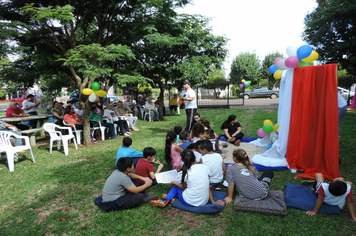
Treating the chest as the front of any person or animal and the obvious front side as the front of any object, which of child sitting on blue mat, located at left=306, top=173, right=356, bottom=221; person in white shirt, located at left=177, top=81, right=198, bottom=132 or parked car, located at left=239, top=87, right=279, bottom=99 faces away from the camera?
the child sitting on blue mat

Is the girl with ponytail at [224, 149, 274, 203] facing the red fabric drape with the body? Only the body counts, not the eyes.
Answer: yes

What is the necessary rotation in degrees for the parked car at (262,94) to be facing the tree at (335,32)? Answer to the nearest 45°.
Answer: approximately 90° to its left

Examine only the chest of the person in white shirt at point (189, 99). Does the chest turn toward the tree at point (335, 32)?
no

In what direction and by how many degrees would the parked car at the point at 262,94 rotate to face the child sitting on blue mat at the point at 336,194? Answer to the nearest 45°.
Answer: approximately 90° to its left

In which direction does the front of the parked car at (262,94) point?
to the viewer's left

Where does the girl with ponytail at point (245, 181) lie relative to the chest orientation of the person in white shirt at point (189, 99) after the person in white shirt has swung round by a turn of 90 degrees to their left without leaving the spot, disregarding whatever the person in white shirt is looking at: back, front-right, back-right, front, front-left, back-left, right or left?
front

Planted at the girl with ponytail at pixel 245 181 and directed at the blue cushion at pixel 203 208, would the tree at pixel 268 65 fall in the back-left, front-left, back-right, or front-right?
back-right

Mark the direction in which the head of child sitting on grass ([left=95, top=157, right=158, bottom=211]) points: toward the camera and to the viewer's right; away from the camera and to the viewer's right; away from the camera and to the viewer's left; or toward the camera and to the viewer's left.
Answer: away from the camera and to the viewer's right

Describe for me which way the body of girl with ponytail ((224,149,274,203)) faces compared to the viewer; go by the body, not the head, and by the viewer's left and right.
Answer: facing away from the viewer and to the right of the viewer

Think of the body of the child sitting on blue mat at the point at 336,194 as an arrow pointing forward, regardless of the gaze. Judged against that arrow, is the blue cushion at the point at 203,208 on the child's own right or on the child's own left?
on the child's own left

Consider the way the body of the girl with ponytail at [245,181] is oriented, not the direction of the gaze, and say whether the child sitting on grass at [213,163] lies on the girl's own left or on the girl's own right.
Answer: on the girl's own left
